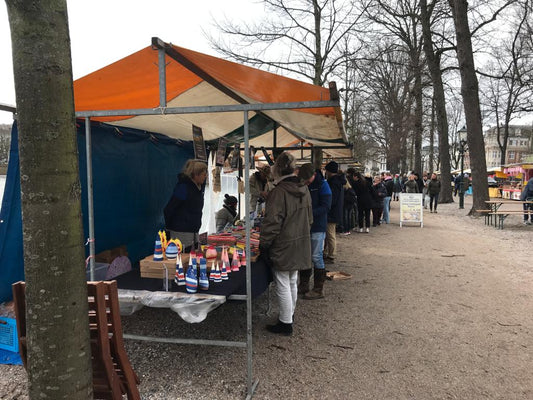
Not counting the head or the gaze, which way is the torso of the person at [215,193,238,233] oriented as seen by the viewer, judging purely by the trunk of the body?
to the viewer's right

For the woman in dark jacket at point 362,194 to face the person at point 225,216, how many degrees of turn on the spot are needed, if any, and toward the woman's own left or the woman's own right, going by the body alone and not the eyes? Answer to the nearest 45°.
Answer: approximately 45° to the woman's own left

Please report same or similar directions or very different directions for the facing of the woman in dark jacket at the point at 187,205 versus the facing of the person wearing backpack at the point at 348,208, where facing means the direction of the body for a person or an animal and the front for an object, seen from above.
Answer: very different directions

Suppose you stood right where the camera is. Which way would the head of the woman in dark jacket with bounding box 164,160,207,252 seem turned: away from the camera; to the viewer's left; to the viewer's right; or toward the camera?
to the viewer's right

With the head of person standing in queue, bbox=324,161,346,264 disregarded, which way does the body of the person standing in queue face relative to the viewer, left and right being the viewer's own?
facing to the left of the viewer

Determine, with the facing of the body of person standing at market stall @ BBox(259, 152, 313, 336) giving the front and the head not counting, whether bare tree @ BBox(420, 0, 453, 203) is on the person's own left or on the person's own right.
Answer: on the person's own right

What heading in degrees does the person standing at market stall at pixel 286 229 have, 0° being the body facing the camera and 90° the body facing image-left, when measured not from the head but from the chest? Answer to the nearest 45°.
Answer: approximately 135°
